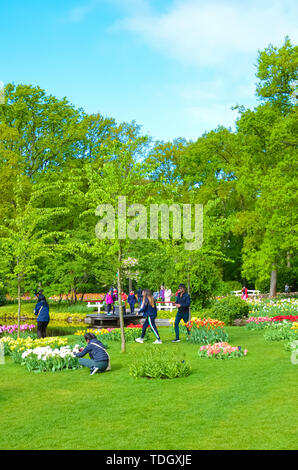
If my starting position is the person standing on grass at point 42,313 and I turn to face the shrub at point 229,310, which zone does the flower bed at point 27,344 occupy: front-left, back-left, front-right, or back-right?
back-right

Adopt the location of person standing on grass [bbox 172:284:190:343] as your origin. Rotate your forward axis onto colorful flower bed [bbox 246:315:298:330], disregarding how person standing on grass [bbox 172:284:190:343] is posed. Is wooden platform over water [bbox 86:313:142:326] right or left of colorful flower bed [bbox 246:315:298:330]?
left
